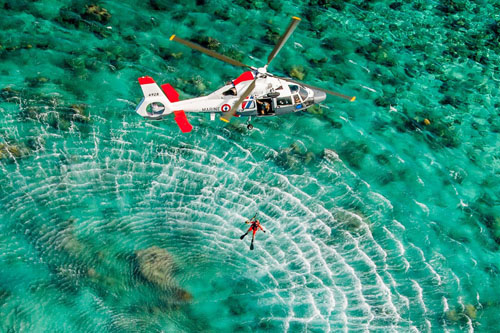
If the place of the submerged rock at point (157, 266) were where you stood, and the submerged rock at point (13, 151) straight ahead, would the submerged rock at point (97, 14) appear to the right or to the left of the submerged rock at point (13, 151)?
right

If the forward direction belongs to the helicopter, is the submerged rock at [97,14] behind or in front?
behind

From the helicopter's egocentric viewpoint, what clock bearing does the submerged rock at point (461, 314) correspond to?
The submerged rock is roughly at 1 o'clock from the helicopter.

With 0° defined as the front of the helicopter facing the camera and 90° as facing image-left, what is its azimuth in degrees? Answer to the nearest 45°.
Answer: approximately 270°

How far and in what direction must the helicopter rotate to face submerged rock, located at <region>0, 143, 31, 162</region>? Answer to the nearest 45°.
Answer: approximately 180°

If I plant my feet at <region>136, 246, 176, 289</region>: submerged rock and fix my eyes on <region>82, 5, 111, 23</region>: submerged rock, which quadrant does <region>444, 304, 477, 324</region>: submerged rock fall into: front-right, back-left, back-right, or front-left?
back-right
